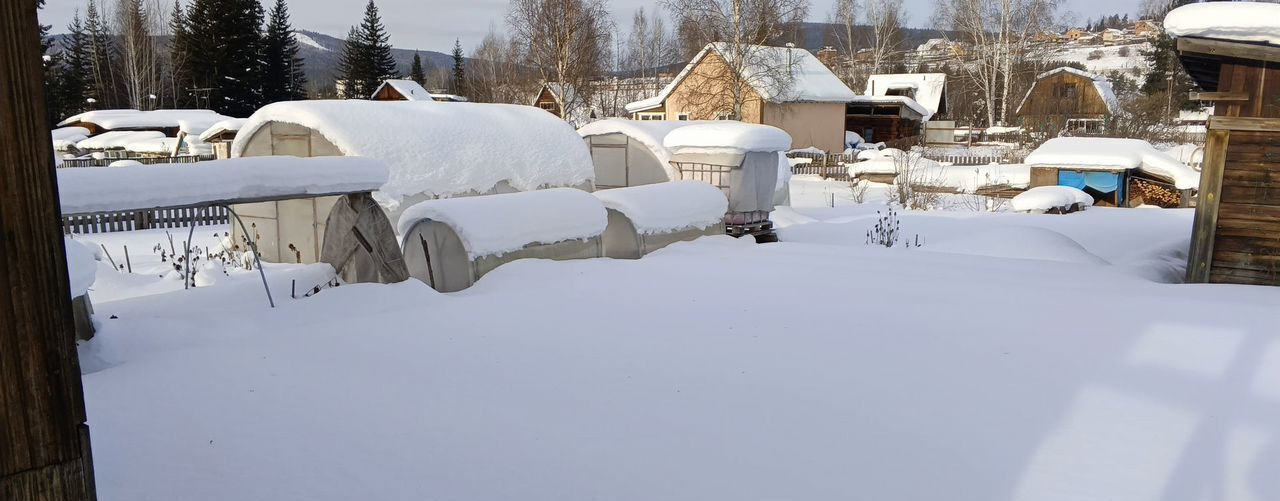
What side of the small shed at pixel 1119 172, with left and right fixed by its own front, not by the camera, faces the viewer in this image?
front

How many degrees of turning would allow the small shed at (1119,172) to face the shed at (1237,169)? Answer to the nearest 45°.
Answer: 0° — it already faces it

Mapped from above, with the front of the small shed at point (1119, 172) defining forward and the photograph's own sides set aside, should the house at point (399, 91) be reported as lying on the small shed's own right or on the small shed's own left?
on the small shed's own right

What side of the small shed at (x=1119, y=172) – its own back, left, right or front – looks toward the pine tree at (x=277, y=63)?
right

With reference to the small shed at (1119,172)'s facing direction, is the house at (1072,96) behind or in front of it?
behind

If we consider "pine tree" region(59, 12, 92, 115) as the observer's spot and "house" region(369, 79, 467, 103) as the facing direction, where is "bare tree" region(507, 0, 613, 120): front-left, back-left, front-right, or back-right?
front-right

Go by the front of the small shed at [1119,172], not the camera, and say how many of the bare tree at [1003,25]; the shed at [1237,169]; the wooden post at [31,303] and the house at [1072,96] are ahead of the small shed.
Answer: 2

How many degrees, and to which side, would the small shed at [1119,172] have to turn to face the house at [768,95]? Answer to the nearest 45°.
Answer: approximately 135° to its right

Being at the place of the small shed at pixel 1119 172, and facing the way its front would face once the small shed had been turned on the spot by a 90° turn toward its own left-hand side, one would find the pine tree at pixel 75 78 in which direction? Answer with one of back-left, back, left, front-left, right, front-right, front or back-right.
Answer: back

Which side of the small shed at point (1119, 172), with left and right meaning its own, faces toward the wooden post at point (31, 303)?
front
